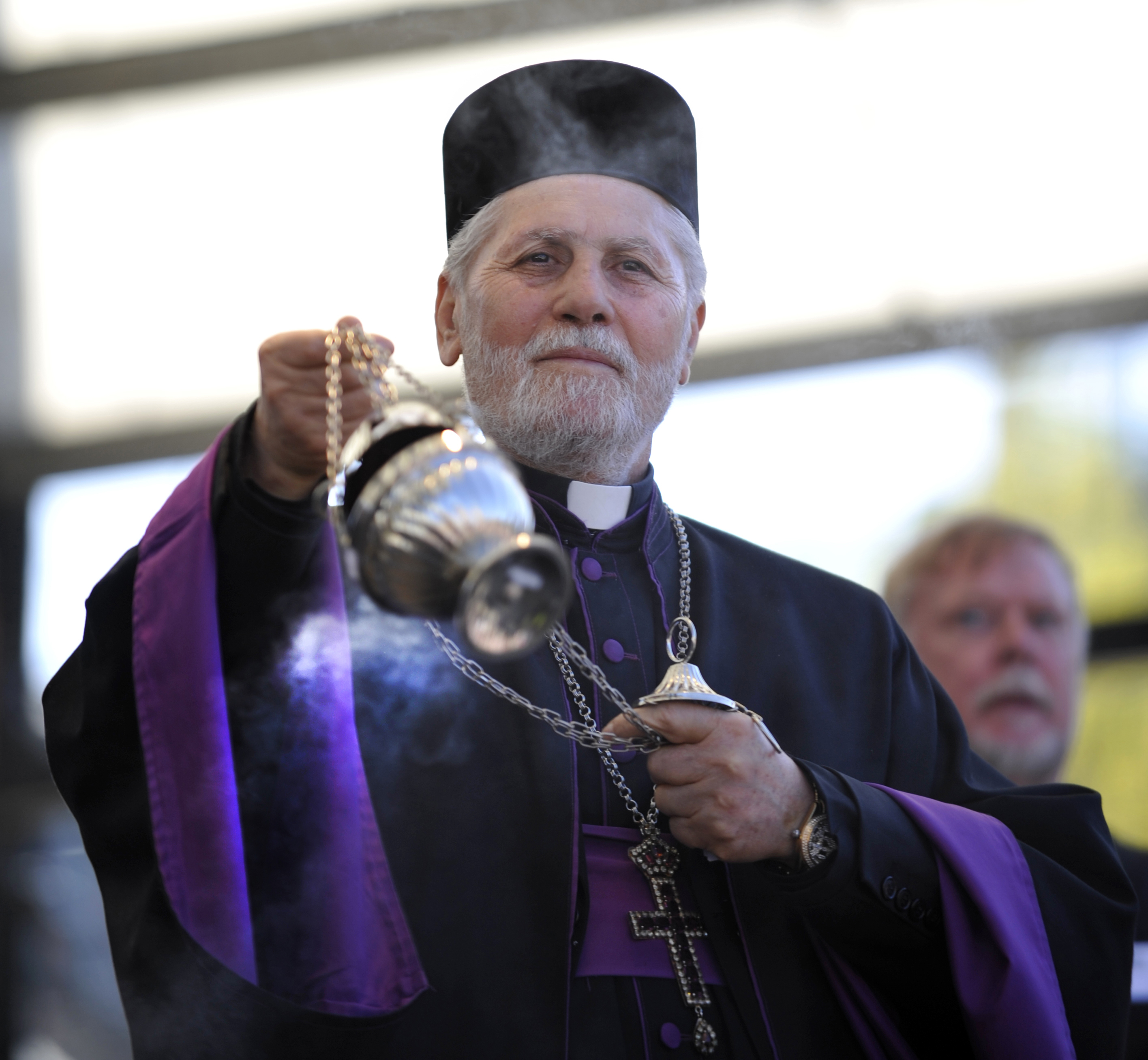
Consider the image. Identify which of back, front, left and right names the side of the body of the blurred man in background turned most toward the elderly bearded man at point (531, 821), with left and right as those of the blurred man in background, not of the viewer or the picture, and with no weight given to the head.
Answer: front

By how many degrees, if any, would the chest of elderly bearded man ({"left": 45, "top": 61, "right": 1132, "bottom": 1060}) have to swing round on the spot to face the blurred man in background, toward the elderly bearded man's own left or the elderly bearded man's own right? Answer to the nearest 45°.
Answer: approximately 135° to the elderly bearded man's own left

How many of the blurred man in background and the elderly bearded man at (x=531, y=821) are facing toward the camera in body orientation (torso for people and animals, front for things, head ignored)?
2

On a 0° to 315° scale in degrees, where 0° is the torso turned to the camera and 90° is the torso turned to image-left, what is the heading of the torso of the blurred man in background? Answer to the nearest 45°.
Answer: approximately 0°

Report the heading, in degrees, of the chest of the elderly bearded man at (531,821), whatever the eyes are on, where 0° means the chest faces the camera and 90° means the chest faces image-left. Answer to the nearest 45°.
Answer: approximately 0°
